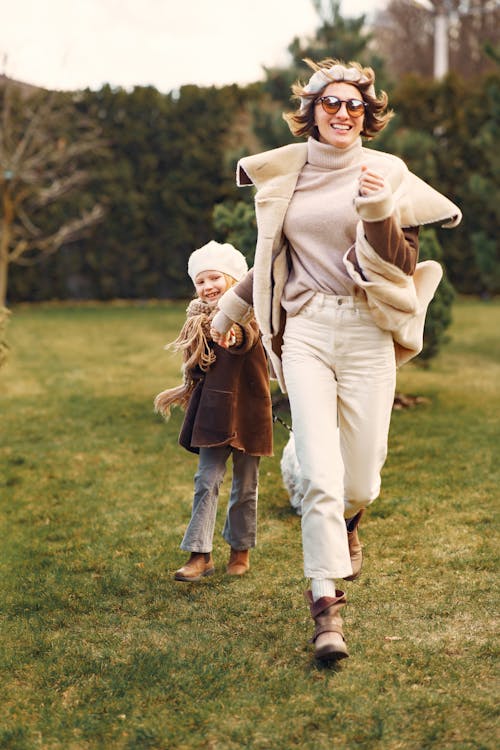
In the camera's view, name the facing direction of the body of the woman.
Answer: toward the camera

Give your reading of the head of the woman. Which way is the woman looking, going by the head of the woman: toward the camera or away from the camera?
toward the camera

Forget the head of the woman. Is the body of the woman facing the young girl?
no

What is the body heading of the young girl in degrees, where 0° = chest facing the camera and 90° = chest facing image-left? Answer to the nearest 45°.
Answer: approximately 45°

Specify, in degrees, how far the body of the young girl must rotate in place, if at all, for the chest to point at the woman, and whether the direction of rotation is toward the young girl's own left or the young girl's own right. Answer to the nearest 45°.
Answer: approximately 90° to the young girl's own left
